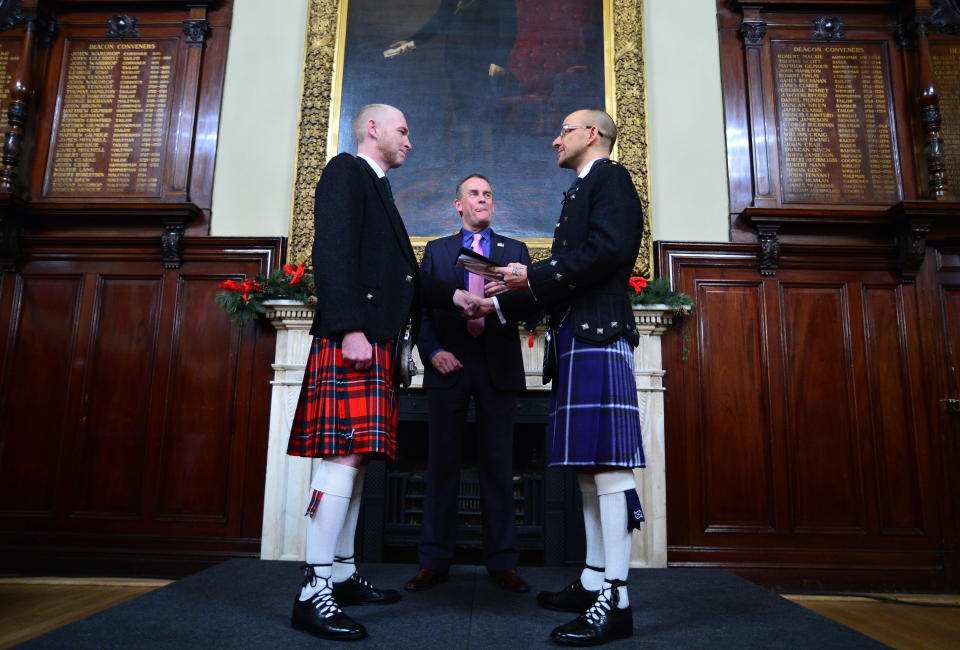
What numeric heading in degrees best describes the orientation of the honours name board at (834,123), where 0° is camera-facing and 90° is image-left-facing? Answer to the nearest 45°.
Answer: approximately 0°

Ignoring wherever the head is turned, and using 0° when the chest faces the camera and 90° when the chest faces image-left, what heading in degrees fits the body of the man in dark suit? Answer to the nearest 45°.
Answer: approximately 0°

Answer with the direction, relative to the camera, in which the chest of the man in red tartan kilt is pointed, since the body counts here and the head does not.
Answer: to the viewer's right

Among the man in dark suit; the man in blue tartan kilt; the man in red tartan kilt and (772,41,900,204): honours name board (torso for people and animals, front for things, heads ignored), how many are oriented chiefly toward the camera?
2

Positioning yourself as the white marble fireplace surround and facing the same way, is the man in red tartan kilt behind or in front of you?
in front

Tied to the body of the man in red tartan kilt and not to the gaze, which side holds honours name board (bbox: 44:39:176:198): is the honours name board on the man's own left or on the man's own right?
on the man's own left

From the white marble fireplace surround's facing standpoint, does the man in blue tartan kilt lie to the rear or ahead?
ahead

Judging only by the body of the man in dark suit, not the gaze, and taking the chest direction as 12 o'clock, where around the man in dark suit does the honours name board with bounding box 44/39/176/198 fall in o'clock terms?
The honours name board is roughly at 4 o'clock from the man in dark suit.

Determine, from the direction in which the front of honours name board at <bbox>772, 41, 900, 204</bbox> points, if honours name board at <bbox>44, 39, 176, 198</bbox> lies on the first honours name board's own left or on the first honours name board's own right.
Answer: on the first honours name board's own right

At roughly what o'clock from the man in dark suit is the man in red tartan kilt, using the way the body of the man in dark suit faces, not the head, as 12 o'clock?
The man in red tartan kilt is roughly at 1 o'clock from the man in dark suit.

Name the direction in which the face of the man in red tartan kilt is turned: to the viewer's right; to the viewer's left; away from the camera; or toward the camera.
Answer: to the viewer's right

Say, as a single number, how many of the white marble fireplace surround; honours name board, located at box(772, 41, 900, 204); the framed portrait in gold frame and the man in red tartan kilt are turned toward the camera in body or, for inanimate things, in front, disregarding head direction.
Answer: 3

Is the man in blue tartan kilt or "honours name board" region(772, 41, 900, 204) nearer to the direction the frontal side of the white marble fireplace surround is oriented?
the man in blue tartan kilt

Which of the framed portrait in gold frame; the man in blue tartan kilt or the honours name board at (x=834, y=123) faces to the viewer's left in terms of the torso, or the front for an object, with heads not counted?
the man in blue tartan kilt

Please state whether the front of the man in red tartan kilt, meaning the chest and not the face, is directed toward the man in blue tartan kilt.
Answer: yes

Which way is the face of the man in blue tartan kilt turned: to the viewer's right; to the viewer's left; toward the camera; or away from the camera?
to the viewer's left

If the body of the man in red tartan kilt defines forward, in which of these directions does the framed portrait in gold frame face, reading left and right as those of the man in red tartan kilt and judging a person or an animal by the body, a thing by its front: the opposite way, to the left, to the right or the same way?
to the right

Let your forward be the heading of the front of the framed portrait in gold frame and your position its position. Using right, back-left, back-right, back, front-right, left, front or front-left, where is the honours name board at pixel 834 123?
left
